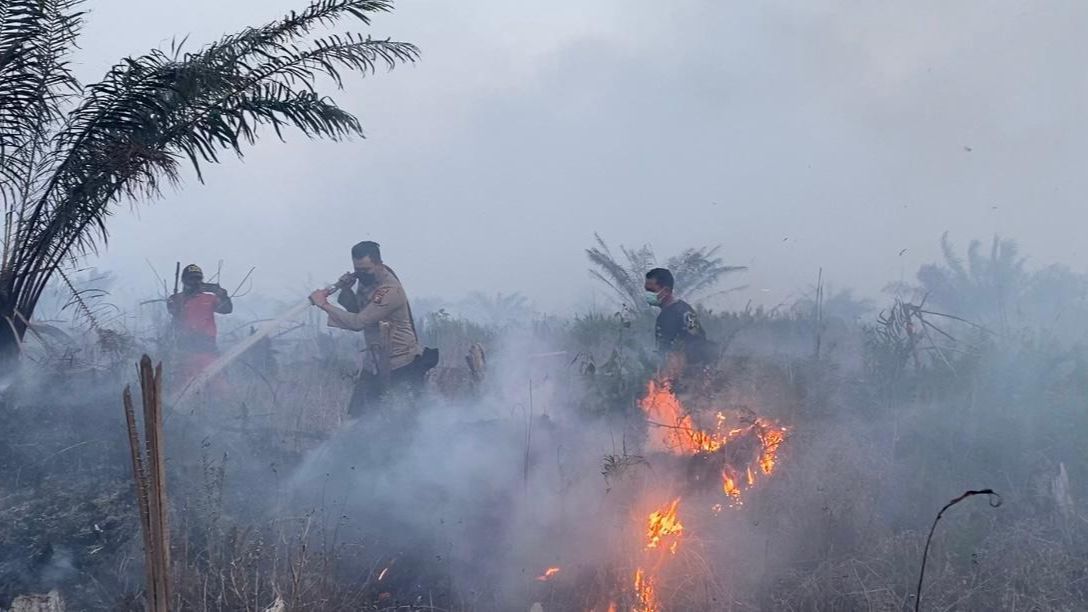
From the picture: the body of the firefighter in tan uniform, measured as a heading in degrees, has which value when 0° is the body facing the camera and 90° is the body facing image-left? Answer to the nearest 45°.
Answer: approximately 90°

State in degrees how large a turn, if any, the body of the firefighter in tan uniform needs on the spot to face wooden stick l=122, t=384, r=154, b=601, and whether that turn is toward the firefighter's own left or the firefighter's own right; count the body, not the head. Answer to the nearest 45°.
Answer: approximately 90° to the firefighter's own left

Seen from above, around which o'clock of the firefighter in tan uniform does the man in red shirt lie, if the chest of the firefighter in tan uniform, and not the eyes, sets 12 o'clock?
The man in red shirt is roughly at 1 o'clock from the firefighter in tan uniform.

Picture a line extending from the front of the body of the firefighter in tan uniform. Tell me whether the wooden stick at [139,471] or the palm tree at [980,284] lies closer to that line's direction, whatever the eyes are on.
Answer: the wooden stick

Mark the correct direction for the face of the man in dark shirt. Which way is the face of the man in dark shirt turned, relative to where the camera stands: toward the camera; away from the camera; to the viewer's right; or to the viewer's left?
to the viewer's left

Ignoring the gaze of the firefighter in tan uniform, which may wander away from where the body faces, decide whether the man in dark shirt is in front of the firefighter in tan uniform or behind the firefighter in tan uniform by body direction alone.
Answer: behind

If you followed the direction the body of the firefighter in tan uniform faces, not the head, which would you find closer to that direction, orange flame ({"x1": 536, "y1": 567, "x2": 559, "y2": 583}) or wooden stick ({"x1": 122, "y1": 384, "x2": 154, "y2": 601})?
the wooden stick

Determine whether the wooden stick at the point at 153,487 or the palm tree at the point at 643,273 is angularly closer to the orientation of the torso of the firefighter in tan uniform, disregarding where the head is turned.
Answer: the wooden stick

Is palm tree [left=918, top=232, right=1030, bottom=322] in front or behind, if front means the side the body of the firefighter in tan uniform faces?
behind
